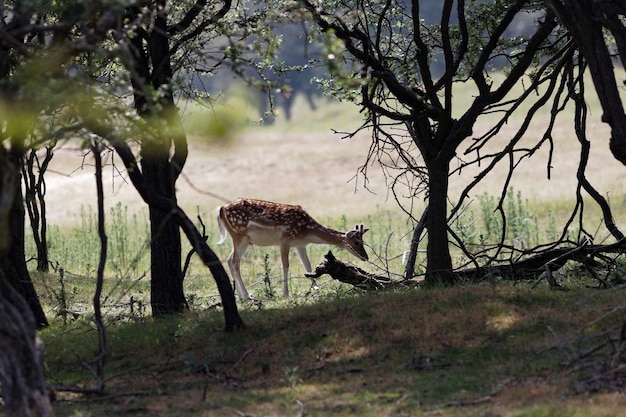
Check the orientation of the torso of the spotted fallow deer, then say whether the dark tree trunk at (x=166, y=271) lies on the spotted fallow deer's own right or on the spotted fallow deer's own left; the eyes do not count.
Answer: on the spotted fallow deer's own right

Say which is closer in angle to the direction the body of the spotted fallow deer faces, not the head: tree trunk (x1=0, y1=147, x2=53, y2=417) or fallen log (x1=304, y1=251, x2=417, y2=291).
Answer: the fallen log

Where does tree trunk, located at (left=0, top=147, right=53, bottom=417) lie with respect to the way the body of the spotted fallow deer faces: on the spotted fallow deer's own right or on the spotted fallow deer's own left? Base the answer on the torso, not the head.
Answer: on the spotted fallow deer's own right

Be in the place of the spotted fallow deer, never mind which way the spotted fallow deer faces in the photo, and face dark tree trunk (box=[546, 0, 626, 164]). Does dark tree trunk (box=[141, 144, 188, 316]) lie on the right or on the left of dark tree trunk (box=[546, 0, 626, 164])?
right

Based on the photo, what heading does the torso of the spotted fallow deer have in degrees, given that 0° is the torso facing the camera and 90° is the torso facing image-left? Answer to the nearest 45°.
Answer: approximately 270°

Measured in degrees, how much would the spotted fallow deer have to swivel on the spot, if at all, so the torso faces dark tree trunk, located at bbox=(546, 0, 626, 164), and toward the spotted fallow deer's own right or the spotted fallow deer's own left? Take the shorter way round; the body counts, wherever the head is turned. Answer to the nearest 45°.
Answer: approximately 45° to the spotted fallow deer's own right

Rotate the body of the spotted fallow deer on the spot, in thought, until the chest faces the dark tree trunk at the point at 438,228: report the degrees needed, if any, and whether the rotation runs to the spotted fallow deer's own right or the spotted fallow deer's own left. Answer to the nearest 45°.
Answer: approximately 45° to the spotted fallow deer's own right
